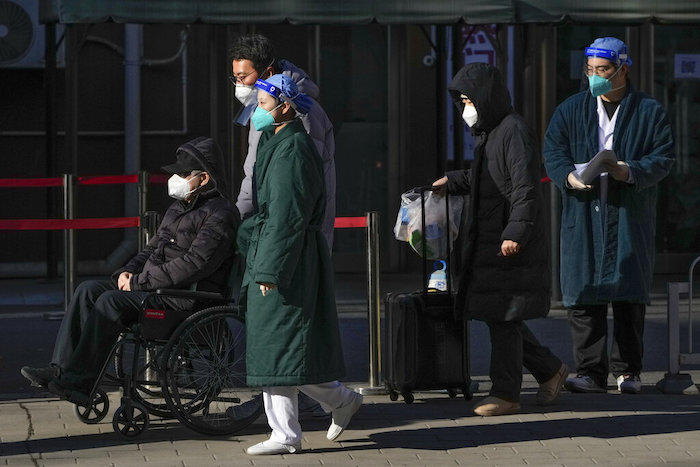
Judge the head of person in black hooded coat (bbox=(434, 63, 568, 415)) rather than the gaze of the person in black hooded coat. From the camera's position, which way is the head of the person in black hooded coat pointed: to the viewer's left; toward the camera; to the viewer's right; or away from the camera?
to the viewer's left

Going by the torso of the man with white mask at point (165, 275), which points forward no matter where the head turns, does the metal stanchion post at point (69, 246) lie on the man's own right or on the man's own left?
on the man's own right

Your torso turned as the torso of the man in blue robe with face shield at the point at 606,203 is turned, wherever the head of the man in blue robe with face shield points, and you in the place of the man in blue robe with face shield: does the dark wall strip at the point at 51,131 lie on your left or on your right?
on your right

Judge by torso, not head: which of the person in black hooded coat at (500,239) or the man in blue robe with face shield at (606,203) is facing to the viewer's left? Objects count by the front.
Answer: the person in black hooded coat

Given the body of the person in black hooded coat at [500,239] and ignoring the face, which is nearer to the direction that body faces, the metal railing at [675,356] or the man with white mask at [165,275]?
the man with white mask

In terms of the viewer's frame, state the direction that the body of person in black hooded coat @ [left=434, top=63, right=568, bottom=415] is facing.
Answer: to the viewer's left

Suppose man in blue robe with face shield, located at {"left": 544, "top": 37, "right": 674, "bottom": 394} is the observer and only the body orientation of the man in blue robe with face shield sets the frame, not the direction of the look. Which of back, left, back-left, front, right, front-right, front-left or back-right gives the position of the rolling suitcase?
front-right

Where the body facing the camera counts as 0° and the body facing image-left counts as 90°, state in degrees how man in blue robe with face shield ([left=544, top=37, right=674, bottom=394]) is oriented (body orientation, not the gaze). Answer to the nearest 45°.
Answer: approximately 0°

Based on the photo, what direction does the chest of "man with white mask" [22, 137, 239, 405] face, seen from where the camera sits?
to the viewer's left

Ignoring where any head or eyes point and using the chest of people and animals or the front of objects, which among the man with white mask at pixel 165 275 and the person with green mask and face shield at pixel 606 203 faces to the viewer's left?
the man with white mask at pixel 165 275

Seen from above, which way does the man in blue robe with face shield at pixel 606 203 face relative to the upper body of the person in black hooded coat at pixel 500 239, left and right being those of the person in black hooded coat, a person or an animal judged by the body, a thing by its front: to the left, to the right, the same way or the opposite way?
to the left
